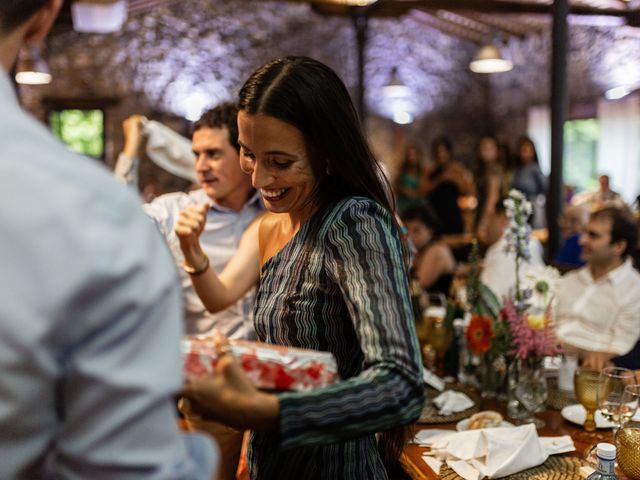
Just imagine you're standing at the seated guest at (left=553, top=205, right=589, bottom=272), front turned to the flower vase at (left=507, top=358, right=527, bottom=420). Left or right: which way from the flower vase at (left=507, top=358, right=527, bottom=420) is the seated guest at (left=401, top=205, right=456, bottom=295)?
right

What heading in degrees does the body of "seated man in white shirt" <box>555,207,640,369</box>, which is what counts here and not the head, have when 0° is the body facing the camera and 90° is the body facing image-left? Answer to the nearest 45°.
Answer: approximately 45°

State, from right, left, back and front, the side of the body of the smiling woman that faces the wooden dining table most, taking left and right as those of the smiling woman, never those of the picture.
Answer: back

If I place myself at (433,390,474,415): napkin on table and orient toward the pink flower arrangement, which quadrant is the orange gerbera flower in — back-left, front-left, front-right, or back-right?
front-left

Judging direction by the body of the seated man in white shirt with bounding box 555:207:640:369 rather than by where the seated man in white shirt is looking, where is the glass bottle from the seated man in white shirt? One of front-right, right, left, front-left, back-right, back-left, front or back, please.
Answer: front-left

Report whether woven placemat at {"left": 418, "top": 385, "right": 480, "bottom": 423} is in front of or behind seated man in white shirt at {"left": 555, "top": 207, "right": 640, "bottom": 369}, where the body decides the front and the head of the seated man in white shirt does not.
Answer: in front

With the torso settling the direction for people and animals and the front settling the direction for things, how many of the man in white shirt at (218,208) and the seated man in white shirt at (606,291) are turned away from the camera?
0

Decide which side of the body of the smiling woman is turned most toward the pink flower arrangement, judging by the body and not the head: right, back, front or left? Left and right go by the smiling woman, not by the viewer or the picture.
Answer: back

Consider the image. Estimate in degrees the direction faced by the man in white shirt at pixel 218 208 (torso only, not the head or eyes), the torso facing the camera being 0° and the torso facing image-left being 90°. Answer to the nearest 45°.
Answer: approximately 45°

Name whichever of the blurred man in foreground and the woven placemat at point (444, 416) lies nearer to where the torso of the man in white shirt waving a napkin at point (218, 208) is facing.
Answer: the blurred man in foreground

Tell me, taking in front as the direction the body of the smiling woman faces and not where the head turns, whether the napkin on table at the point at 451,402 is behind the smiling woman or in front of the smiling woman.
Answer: behind
